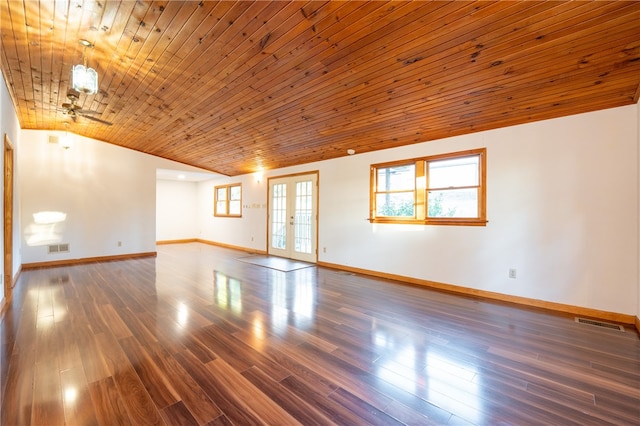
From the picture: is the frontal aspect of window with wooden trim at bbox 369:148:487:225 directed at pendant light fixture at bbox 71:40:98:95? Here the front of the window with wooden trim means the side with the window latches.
yes

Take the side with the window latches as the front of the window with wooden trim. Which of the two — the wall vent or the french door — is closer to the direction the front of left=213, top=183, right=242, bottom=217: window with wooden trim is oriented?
the wall vent

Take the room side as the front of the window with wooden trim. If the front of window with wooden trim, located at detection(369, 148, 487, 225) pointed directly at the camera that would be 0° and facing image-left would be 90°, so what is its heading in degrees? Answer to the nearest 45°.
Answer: approximately 45°

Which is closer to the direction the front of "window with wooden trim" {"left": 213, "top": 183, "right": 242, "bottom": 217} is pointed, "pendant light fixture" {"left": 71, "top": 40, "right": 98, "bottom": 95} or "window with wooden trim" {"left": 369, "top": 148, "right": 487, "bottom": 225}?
the pendant light fixture

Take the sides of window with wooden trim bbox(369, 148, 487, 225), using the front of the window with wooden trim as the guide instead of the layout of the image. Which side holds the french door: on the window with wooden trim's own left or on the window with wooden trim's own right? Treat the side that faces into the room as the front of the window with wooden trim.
on the window with wooden trim's own right

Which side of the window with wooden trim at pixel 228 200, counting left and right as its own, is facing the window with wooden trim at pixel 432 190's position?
left

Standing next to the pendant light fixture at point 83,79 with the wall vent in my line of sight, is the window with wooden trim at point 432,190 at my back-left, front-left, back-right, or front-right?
back-right

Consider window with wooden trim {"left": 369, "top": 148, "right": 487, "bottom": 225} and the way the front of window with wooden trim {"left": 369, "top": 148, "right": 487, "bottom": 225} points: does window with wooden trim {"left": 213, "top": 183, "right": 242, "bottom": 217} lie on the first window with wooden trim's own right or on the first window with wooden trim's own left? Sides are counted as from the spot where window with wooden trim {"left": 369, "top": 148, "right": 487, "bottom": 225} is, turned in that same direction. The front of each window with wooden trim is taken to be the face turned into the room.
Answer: on the first window with wooden trim's own right

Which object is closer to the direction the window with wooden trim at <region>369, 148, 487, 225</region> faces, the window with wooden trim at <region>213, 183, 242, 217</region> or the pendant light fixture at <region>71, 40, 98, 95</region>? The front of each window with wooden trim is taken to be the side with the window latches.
the pendant light fixture

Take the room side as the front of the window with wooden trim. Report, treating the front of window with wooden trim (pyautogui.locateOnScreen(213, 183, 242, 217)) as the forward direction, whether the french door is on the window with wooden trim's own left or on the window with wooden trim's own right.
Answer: on the window with wooden trim's own left

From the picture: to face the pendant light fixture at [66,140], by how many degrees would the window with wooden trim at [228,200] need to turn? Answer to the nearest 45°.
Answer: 0° — it already faces it

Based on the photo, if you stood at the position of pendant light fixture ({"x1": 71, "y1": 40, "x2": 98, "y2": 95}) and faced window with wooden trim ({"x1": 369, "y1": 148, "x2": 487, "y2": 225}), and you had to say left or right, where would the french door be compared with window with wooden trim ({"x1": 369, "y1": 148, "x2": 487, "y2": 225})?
left

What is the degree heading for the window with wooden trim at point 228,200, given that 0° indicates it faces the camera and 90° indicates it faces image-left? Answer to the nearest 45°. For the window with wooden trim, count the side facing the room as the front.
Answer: approximately 45°
